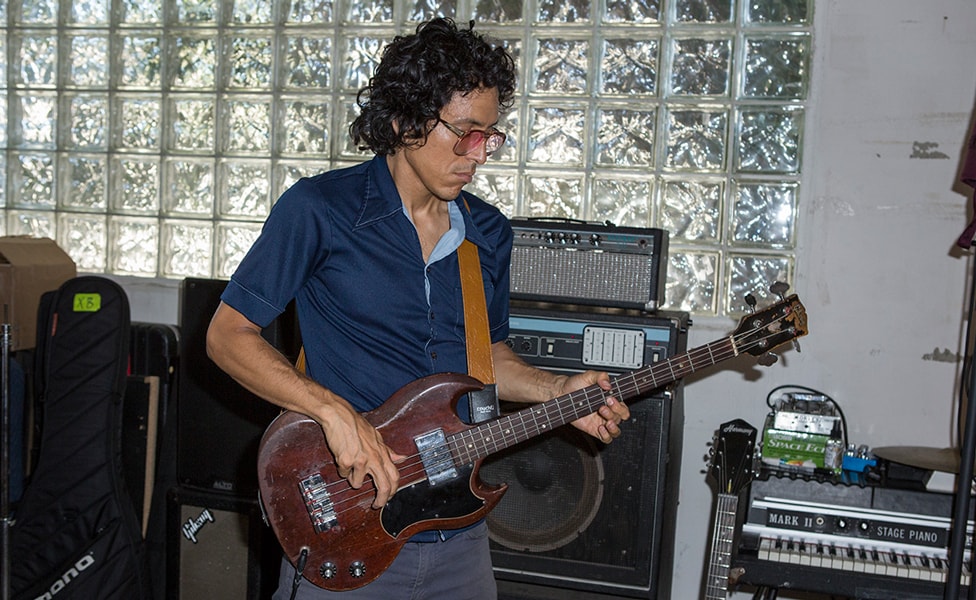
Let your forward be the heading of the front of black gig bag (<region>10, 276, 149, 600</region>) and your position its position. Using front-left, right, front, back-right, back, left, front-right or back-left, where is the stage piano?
front-left

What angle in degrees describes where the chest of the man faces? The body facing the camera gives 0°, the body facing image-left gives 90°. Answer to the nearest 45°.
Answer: approximately 315°

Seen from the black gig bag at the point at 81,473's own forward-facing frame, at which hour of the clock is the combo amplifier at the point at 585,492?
The combo amplifier is roughly at 10 o'clock from the black gig bag.

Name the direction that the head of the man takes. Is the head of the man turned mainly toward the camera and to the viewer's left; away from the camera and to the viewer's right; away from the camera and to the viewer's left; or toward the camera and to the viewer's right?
toward the camera and to the viewer's right

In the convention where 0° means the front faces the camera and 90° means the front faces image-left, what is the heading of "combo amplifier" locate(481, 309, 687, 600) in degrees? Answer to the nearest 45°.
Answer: approximately 0°

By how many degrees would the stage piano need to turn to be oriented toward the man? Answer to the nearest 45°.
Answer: approximately 45° to its right

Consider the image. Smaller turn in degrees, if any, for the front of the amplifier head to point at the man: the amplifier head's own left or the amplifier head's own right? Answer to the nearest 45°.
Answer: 0° — it already faces them

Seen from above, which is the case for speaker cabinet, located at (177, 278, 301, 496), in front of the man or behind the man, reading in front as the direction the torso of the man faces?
behind

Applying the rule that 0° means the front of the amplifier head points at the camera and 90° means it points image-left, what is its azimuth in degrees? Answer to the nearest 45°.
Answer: approximately 0°

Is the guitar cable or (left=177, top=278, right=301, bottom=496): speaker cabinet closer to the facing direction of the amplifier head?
the guitar cable

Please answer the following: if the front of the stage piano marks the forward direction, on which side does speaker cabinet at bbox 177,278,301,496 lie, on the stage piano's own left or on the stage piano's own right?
on the stage piano's own right

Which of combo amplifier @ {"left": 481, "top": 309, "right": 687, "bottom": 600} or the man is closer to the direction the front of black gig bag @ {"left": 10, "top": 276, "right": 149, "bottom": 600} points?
the man
